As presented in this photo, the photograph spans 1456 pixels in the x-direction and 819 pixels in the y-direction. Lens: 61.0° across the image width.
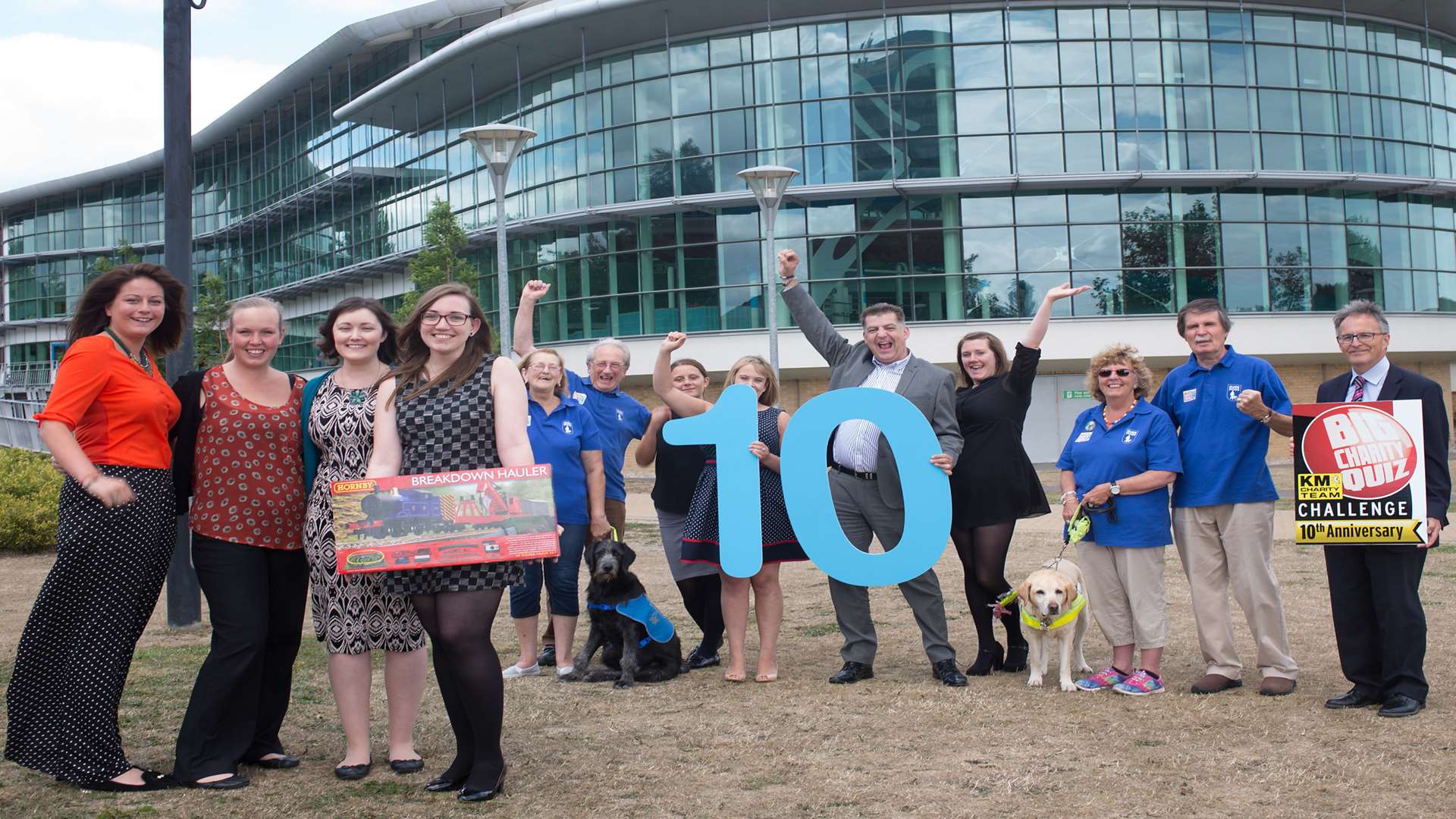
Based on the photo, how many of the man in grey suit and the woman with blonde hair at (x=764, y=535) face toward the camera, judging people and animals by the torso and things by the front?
2

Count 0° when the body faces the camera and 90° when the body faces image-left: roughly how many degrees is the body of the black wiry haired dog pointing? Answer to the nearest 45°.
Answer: approximately 45°

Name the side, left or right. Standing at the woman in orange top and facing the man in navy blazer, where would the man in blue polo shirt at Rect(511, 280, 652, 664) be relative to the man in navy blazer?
left

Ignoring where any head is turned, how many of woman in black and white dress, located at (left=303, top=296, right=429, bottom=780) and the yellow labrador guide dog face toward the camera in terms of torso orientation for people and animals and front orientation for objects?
2

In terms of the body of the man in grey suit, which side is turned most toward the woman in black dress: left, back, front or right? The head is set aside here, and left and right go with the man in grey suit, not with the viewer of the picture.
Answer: left

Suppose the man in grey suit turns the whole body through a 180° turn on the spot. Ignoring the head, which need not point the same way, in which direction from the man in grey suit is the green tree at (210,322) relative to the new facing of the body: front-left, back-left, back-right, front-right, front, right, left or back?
front-left

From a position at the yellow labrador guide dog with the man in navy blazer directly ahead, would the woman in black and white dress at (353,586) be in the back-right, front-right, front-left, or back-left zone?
back-right
